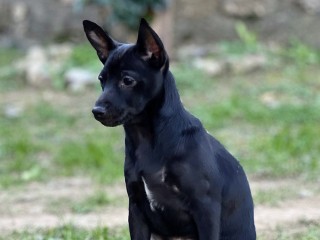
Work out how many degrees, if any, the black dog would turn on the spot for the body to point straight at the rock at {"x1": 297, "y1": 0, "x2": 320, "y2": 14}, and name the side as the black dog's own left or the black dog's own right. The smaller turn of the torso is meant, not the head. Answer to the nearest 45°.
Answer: approximately 135° to the black dog's own right

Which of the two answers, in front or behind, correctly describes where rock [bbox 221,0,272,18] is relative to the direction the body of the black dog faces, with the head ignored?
behind

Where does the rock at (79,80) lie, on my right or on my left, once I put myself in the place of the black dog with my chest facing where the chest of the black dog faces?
on my right

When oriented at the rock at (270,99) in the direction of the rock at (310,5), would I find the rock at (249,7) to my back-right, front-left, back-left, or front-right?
front-left

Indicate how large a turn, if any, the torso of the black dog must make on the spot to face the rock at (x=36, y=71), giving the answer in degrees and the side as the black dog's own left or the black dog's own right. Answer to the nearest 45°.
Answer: approximately 135° to the black dog's own right

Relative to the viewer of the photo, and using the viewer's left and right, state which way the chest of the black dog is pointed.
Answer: facing the viewer and to the left of the viewer

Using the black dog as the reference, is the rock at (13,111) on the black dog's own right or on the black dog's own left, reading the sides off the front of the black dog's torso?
on the black dog's own right
